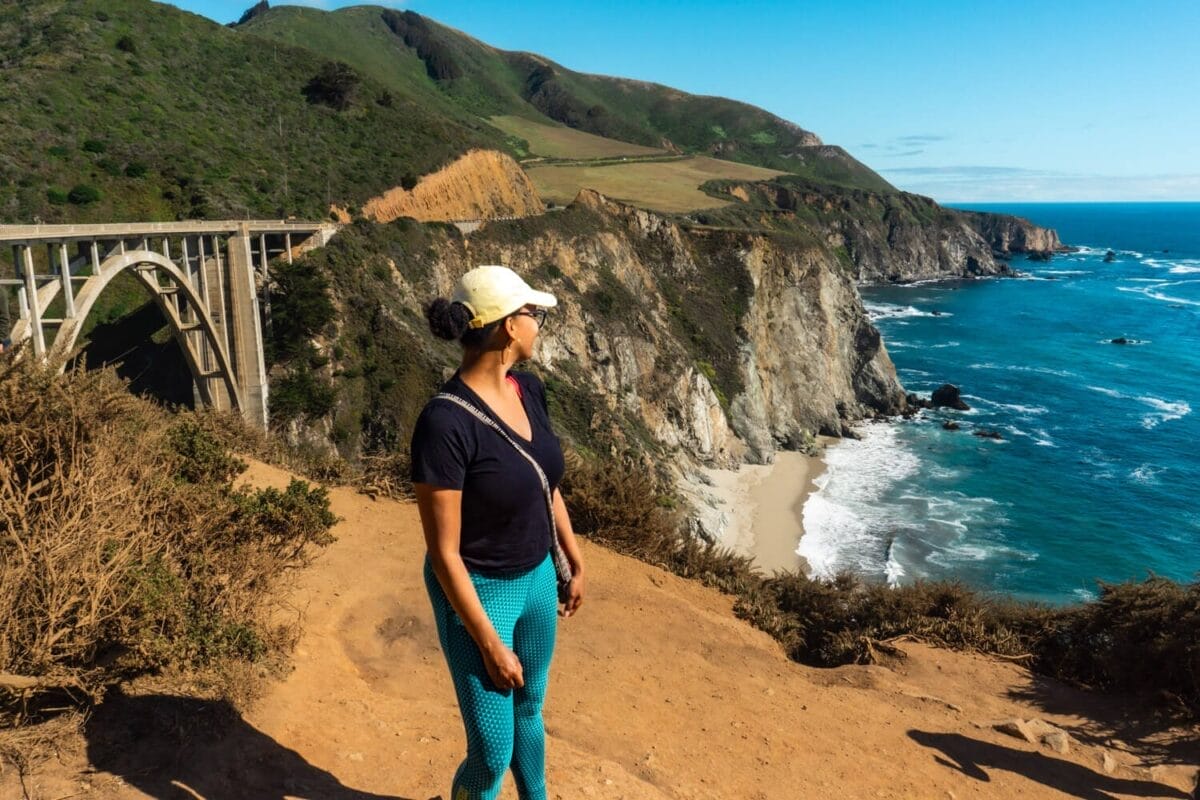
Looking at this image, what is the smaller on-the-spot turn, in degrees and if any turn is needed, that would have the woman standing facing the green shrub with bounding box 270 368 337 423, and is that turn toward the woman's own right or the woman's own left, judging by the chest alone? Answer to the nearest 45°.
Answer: approximately 135° to the woman's own left

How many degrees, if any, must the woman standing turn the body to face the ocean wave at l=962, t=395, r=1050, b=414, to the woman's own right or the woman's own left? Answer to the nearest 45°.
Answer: approximately 90° to the woman's own left

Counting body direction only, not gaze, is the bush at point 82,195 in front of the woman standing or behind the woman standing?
behind

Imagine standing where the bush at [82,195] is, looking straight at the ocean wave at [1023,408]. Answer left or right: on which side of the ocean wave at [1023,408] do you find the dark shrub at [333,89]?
left

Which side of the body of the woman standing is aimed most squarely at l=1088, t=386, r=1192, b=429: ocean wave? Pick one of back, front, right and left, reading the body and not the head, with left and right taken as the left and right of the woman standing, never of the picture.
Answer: left

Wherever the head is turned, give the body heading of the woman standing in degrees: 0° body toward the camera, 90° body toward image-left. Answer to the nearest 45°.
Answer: approximately 315°

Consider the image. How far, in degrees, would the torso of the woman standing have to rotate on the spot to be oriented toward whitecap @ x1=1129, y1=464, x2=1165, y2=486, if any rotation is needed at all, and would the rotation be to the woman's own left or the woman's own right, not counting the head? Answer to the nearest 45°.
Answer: approximately 90° to the woman's own left

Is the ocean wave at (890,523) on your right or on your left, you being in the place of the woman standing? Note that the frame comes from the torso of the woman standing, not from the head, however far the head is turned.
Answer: on your left
